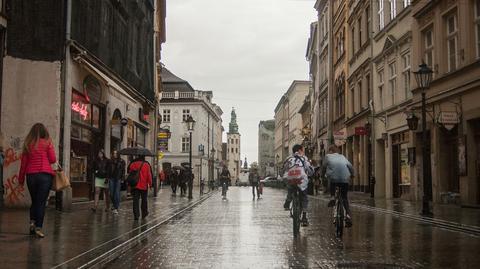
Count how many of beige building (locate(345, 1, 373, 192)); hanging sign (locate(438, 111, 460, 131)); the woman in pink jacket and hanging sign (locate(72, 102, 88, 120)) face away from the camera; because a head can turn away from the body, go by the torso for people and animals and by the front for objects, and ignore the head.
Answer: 1

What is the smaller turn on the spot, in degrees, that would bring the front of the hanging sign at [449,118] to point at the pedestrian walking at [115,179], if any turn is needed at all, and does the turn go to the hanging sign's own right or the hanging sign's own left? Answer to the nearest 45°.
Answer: approximately 45° to the hanging sign's own right

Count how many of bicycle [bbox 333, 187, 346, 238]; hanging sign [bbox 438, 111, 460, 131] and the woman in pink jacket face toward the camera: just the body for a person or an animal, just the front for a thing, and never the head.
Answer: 1

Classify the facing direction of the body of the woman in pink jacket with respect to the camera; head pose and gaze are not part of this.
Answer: away from the camera

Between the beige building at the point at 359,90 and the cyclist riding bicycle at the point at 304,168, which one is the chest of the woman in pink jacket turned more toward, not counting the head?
the beige building

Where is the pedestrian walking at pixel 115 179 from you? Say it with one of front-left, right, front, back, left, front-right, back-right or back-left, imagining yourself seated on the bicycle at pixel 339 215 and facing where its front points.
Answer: front-left

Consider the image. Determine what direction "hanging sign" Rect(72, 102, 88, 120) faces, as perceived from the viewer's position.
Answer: facing the viewer and to the right of the viewer

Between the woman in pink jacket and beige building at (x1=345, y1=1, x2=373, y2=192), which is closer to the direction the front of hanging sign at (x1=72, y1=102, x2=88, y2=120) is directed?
the woman in pink jacket

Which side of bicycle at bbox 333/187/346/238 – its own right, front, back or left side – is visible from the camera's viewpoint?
back

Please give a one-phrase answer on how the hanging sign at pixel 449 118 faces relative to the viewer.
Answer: facing the viewer

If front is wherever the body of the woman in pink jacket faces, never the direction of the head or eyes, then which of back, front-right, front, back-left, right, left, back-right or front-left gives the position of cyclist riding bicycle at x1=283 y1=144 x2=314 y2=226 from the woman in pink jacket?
right

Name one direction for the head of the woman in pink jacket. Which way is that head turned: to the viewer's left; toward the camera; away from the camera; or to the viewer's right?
away from the camera

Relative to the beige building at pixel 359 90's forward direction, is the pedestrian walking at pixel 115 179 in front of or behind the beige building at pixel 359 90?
in front
